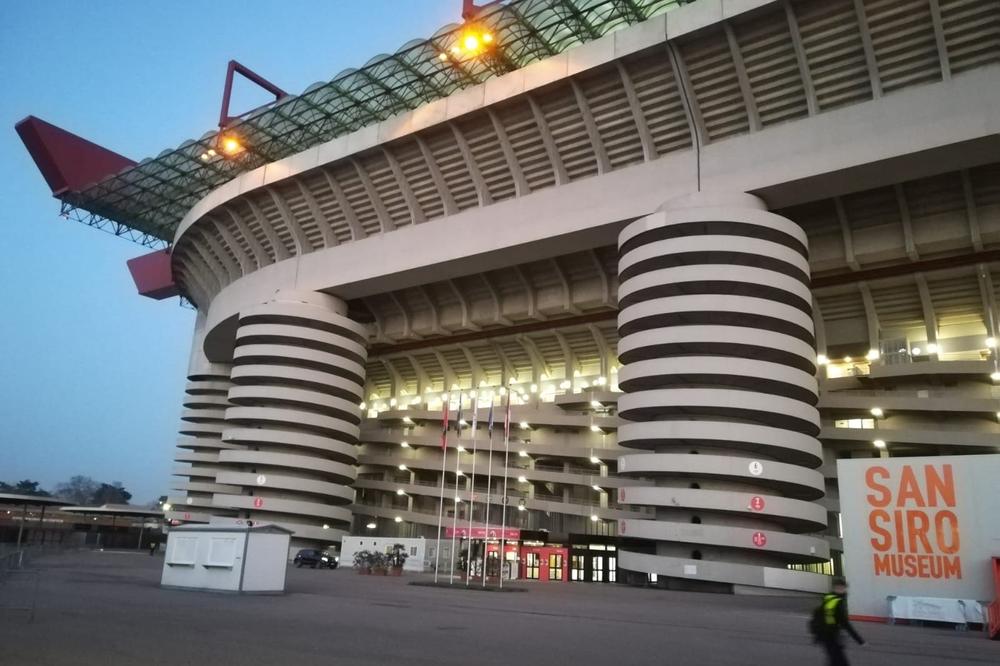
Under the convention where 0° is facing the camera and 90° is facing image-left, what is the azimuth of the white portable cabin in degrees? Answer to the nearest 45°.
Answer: approximately 45°

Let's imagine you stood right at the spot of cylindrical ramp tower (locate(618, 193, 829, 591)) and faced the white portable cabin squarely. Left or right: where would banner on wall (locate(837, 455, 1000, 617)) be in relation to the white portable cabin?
left

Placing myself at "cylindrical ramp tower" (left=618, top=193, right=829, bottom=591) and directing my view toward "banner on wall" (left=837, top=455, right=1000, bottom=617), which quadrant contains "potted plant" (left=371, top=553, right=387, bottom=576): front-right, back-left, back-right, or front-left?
back-right

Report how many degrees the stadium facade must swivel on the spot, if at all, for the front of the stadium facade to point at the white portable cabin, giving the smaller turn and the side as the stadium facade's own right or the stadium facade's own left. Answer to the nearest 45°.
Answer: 0° — it already faces it

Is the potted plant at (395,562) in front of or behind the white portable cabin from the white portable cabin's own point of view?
behind

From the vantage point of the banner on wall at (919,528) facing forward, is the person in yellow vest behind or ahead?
ahead

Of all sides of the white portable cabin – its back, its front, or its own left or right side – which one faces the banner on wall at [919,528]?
left
